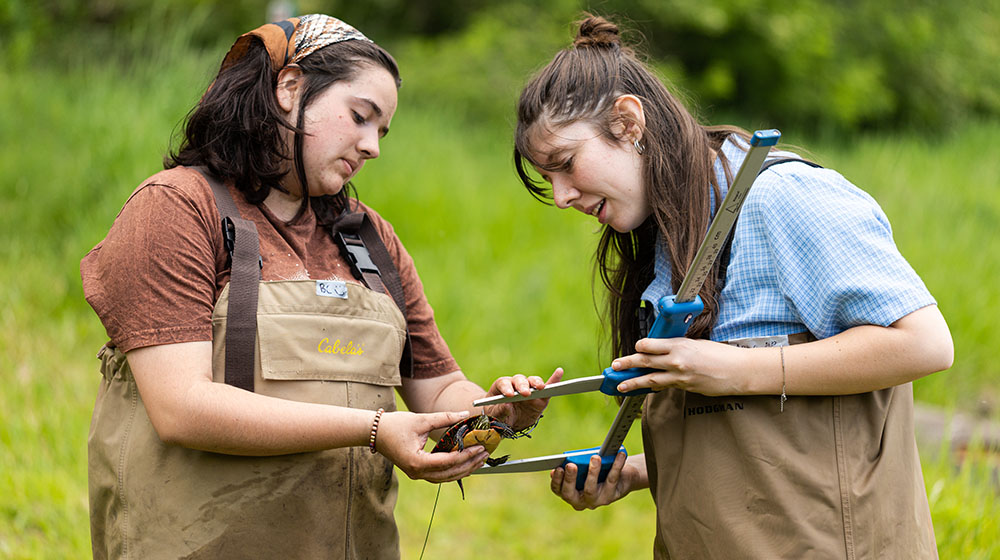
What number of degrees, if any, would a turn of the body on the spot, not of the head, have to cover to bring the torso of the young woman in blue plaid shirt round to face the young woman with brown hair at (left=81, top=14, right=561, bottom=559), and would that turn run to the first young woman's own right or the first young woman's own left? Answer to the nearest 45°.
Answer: approximately 45° to the first young woman's own right

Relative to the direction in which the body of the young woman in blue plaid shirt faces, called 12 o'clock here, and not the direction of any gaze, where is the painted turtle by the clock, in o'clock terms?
The painted turtle is roughly at 1 o'clock from the young woman in blue plaid shirt.

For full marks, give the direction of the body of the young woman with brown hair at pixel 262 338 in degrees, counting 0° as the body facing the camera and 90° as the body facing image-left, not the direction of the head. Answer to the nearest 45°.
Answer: approximately 315°

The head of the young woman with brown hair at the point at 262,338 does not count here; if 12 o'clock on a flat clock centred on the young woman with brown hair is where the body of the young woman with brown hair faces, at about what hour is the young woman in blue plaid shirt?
The young woman in blue plaid shirt is roughly at 11 o'clock from the young woman with brown hair.
